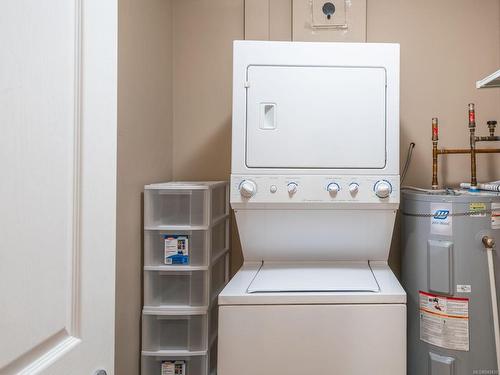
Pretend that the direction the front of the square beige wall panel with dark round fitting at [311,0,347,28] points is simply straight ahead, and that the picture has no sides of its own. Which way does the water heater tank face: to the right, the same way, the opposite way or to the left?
the same way

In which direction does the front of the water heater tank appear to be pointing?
toward the camera

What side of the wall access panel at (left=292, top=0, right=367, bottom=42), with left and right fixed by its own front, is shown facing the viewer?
front

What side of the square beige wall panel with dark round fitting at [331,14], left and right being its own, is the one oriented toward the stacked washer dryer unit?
front

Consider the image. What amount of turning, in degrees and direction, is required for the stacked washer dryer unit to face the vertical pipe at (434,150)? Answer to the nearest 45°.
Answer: approximately 135° to its left

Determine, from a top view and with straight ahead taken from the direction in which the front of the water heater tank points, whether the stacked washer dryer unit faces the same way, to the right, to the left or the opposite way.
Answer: the same way

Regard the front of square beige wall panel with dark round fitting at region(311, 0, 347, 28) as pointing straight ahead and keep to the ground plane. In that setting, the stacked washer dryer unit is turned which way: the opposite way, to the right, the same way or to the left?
the same way

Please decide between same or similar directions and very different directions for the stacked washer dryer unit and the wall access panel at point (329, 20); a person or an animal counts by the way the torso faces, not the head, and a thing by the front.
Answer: same or similar directions

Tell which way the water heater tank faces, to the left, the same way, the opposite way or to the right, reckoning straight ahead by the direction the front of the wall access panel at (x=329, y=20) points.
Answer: the same way
